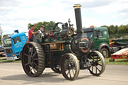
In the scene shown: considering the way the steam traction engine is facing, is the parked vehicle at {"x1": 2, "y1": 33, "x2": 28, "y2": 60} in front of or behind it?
behind

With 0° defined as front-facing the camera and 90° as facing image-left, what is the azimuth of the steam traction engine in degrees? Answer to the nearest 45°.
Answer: approximately 315°

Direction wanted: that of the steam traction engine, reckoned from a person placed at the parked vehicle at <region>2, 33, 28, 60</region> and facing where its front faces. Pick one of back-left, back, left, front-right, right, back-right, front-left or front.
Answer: front-left

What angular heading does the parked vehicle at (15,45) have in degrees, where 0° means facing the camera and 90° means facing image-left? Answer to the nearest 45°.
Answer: approximately 45°

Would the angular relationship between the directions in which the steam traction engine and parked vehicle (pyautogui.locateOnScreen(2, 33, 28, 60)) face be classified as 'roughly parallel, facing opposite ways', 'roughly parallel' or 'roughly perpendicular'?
roughly perpendicular
